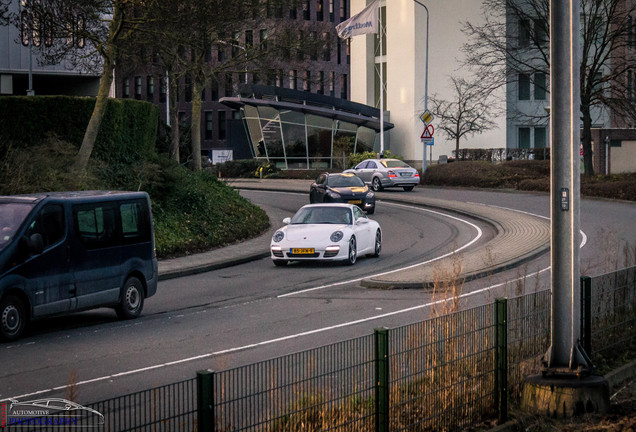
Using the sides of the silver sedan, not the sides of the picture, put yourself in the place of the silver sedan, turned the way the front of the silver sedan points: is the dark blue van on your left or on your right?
on your left

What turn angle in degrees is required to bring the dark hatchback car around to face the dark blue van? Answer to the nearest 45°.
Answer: approximately 45° to its right

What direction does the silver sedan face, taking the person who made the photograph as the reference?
facing away from the viewer and to the left of the viewer

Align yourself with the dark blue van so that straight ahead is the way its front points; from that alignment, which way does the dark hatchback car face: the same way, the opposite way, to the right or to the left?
to the left

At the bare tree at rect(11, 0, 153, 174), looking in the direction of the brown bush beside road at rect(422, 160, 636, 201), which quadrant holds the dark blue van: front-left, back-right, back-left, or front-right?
back-right

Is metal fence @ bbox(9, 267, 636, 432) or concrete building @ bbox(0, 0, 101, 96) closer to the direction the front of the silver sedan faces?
the concrete building

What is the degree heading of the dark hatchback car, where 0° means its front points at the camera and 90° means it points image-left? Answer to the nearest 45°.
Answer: approximately 315°

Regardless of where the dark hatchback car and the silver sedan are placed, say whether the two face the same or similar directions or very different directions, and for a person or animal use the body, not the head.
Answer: very different directions
